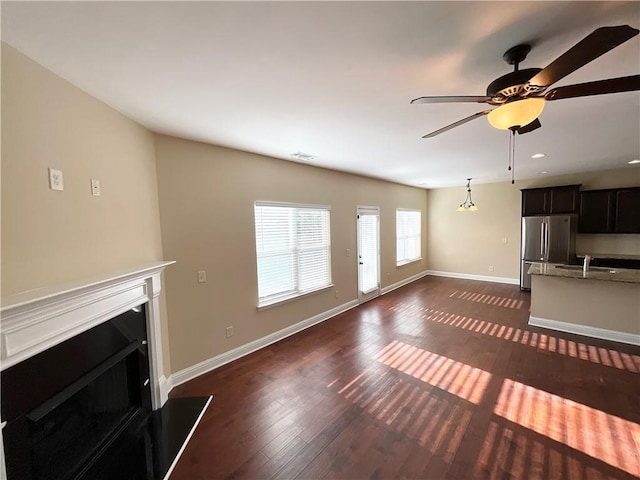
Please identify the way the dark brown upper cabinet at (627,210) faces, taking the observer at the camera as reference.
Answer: facing the viewer

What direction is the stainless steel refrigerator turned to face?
toward the camera

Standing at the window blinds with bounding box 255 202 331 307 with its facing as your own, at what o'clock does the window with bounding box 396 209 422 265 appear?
The window is roughly at 9 o'clock from the window blinds.

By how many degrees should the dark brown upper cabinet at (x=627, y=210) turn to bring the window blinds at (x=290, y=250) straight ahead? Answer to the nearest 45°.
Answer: approximately 45° to its right

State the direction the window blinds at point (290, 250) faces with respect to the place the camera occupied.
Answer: facing the viewer and to the right of the viewer

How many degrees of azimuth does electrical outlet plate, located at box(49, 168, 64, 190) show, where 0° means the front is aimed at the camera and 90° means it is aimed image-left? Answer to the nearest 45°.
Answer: approximately 315°

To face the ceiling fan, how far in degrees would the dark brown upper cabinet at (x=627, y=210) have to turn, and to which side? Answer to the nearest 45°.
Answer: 0° — it already faces it

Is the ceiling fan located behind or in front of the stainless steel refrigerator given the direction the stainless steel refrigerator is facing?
in front

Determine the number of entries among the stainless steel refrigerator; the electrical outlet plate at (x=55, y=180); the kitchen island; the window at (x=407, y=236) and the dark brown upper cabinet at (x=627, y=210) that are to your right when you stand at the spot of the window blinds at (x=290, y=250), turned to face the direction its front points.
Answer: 1

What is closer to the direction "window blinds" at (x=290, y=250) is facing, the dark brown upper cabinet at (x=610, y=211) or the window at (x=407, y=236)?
the dark brown upper cabinet

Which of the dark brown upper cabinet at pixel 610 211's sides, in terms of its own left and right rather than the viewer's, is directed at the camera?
front

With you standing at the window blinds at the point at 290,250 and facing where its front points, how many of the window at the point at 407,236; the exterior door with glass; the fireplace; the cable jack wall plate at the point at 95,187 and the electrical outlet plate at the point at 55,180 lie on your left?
2

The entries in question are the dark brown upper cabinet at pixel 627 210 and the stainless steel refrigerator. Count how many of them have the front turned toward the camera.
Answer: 2

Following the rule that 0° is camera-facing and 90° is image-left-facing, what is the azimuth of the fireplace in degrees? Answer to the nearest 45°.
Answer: approximately 315°
